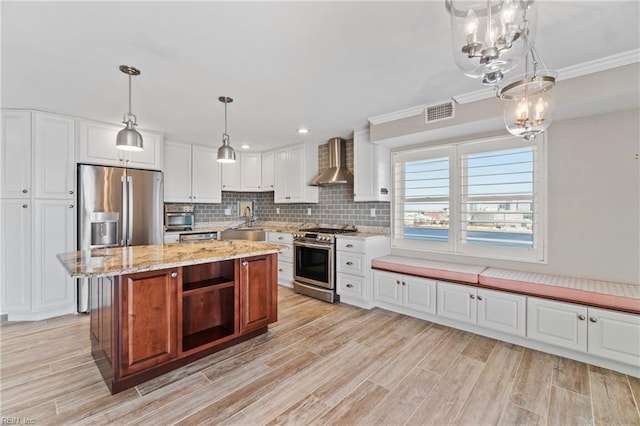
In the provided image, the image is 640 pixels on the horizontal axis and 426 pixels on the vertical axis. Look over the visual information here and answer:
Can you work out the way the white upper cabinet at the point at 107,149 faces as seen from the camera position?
facing the viewer and to the right of the viewer

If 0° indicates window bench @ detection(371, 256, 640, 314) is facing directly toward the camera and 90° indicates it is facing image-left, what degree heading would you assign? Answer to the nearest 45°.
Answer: approximately 45°

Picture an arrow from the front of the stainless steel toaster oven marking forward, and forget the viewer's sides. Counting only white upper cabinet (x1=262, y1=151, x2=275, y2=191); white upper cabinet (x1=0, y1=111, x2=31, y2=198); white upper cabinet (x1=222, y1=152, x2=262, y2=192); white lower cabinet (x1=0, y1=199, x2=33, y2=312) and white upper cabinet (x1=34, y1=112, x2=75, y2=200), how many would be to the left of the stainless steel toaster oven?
2

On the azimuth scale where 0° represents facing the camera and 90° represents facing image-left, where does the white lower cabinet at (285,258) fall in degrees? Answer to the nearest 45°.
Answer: approximately 45°

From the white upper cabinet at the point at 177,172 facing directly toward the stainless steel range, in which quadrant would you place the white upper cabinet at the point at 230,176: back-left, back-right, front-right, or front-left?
front-left

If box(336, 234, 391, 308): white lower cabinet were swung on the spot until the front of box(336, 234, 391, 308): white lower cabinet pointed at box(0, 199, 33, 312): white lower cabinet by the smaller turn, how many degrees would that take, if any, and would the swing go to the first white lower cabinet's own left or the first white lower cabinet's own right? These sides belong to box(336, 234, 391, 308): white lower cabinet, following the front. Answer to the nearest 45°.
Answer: approximately 45° to the first white lower cabinet's own right

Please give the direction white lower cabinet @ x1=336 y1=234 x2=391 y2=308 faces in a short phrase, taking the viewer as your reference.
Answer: facing the viewer and to the left of the viewer

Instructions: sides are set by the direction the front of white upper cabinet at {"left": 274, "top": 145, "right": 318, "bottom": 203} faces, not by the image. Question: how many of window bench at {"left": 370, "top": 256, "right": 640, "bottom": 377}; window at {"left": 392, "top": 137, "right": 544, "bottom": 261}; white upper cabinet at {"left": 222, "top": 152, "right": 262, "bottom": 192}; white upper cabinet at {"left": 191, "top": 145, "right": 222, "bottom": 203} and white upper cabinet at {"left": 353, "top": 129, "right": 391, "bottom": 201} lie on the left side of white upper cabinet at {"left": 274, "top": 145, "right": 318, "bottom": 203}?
3

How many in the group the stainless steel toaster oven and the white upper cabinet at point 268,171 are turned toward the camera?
2

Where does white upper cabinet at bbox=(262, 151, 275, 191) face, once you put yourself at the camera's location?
facing the viewer

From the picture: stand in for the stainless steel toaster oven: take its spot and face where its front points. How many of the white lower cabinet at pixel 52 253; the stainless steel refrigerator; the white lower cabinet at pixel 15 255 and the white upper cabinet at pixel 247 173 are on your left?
1
